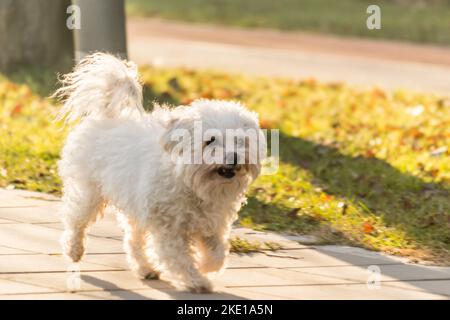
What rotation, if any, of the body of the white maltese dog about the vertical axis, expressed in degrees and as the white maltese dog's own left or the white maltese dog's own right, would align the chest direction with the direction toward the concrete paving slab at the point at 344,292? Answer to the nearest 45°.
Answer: approximately 45° to the white maltese dog's own left

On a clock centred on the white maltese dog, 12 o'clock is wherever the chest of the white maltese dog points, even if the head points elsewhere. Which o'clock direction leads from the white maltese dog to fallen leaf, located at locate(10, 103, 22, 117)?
The fallen leaf is roughly at 7 o'clock from the white maltese dog.

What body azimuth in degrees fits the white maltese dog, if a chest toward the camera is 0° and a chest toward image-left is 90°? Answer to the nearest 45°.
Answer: approximately 315°

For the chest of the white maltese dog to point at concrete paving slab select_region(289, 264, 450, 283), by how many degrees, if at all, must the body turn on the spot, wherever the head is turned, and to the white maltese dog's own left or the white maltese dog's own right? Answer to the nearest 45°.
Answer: approximately 45° to the white maltese dog's own left

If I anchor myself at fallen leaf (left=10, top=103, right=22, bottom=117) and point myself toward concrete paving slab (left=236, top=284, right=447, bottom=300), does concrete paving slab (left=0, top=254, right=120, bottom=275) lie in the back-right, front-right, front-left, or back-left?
front-right

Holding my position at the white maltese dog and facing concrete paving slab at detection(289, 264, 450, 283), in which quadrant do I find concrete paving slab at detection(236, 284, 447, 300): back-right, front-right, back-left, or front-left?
front-right

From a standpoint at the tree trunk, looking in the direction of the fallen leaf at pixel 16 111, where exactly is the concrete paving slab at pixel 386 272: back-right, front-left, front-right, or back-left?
front-left

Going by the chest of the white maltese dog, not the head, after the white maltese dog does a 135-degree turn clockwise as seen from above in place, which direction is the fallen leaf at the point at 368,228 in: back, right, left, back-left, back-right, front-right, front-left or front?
back-right

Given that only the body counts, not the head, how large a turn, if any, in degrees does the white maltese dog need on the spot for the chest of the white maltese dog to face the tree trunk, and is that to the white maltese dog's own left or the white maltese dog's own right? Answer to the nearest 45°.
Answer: approximately 135° to the white maltese dog's own left
